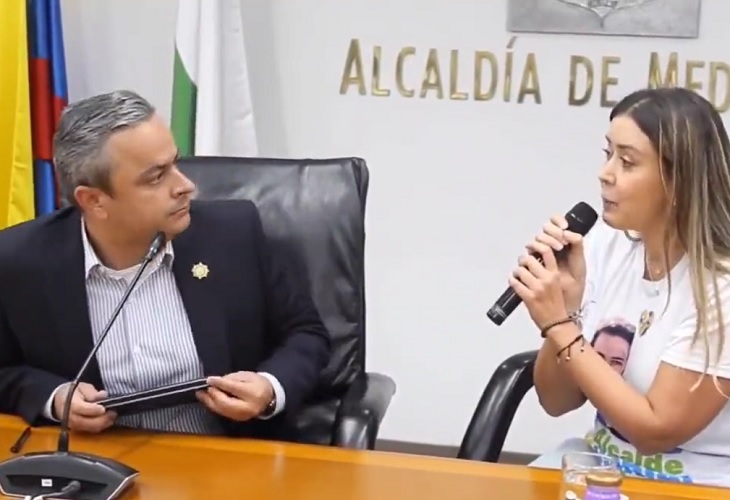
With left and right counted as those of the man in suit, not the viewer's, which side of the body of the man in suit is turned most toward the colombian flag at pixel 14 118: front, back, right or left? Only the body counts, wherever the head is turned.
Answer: back

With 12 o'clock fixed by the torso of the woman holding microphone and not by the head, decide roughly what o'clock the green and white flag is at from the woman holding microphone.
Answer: The green and white flag is roughly at 3 o'clock from the woman holding microphone.

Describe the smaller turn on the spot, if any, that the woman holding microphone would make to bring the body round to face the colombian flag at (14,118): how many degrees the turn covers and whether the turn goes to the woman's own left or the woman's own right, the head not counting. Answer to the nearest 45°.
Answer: approximately 90° to the woman's own right

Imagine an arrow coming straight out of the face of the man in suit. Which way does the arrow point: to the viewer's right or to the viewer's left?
to the viewer's right

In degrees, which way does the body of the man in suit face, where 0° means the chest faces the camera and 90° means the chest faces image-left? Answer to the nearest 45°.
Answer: approximately 0°

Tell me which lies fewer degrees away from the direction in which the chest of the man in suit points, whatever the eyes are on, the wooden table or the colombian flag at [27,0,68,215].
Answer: the wooden table

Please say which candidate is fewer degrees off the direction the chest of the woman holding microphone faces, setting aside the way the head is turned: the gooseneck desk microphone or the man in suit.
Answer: the gooseneck desk microphone

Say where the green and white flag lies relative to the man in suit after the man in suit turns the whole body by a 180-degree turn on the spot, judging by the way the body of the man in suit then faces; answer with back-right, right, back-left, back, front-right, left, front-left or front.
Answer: front

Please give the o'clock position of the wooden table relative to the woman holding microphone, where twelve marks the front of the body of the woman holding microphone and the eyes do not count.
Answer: The wooden table is roughly at 12 o'clock from the woman holding microphone.

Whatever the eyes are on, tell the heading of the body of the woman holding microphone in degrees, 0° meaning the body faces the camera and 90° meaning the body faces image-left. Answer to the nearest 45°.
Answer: approximately 45°

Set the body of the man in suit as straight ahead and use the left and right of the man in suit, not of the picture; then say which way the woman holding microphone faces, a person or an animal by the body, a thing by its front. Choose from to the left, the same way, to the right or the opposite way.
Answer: to the right

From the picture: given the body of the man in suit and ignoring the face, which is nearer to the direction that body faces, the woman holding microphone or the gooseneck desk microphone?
the gooseneck desk microphone
